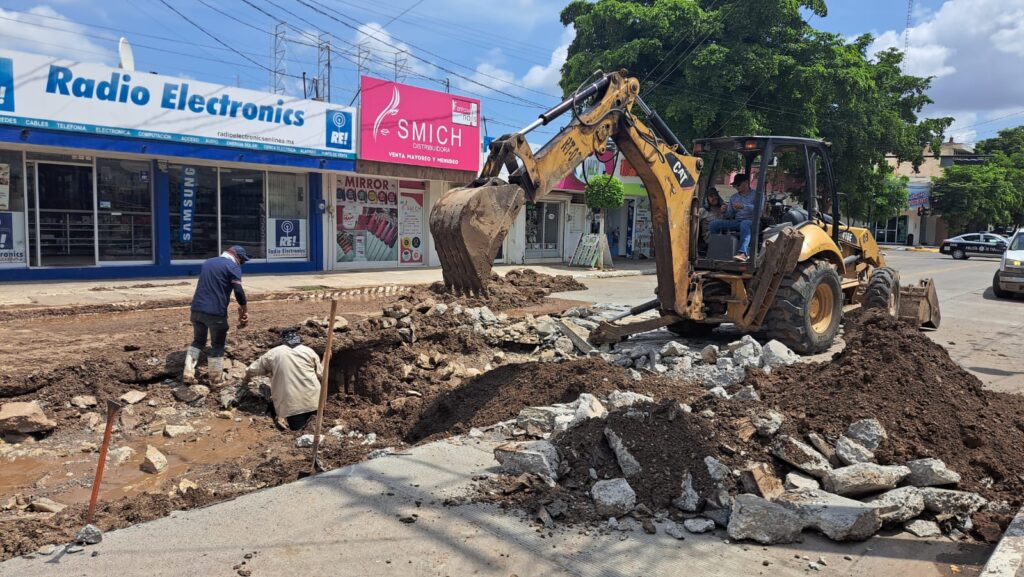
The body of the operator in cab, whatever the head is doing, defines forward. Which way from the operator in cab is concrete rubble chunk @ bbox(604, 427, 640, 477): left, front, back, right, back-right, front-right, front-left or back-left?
front-left

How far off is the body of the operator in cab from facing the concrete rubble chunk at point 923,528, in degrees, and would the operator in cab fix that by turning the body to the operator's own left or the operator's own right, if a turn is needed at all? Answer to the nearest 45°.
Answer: approximately 45° to the operator's own left

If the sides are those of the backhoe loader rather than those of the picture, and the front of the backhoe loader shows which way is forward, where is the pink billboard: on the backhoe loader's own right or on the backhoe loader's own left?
on the backhoe loader's own left

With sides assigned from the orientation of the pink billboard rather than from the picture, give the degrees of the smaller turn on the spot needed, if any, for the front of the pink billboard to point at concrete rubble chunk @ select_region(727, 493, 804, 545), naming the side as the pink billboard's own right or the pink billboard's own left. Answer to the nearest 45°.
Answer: approximately 45° to the pink billboard's own right

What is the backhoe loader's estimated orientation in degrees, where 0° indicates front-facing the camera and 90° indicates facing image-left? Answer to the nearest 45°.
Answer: approximately 225°

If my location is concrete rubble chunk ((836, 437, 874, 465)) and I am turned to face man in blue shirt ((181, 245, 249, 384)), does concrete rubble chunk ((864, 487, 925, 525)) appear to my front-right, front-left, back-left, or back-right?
back-left

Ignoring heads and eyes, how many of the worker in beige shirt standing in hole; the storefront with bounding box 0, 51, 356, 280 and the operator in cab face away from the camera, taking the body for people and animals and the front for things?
1

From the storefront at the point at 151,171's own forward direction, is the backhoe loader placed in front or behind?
in front

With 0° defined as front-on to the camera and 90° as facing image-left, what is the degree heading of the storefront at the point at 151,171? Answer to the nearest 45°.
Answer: approximately 315°

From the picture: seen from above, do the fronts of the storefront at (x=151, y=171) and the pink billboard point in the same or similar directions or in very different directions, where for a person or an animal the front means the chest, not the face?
same or similar directions

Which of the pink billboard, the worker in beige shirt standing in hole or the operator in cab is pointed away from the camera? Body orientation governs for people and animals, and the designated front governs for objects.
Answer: the worker in beige shirt standing in hole

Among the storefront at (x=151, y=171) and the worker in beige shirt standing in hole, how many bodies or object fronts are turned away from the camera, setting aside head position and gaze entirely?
1

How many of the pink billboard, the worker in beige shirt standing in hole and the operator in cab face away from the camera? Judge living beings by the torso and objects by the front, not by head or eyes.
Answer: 1

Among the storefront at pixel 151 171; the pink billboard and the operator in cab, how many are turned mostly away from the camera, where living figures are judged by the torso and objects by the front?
0

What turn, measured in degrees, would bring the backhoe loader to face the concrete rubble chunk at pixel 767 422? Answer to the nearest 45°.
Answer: approximately 135° to its right

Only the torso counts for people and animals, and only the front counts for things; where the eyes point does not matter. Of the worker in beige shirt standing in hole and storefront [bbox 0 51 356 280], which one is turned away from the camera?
the worker in beige shirt standing in hole

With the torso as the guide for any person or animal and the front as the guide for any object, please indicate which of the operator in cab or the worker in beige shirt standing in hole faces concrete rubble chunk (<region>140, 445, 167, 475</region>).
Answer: the operator in cab

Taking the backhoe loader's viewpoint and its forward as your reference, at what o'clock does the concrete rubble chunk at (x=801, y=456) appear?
The concrete rubble chunk is roughly at 4 o'clock from the backhoe loader.
